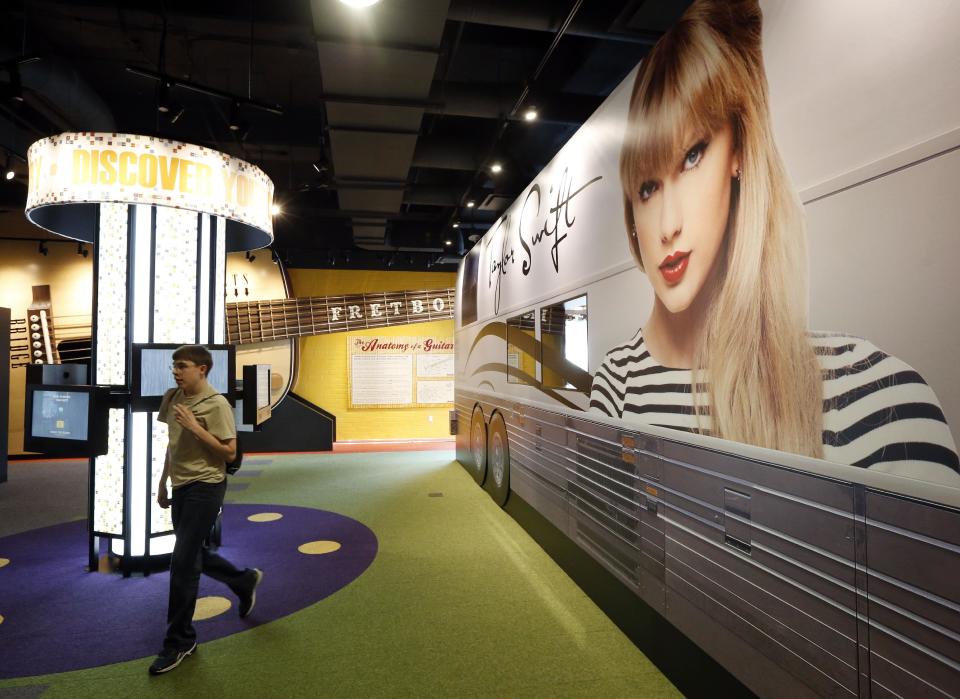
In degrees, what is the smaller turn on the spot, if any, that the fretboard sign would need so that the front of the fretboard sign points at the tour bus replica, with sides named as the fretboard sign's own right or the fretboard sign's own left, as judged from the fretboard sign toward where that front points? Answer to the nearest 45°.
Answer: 0° — it already faces it

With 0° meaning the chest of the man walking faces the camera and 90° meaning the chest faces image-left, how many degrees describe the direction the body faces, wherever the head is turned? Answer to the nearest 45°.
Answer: approximately 45°

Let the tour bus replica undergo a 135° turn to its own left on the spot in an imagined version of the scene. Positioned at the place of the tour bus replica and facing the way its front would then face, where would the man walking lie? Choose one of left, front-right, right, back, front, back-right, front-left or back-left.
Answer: left

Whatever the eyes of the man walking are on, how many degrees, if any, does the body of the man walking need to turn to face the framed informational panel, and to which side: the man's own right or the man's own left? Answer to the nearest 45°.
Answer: approximately 180°

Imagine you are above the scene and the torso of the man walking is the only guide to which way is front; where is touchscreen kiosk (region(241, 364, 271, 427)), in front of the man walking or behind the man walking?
behind

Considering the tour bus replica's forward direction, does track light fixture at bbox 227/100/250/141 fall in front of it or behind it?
behind

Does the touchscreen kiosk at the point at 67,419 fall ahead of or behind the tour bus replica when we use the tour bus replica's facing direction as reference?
behind
